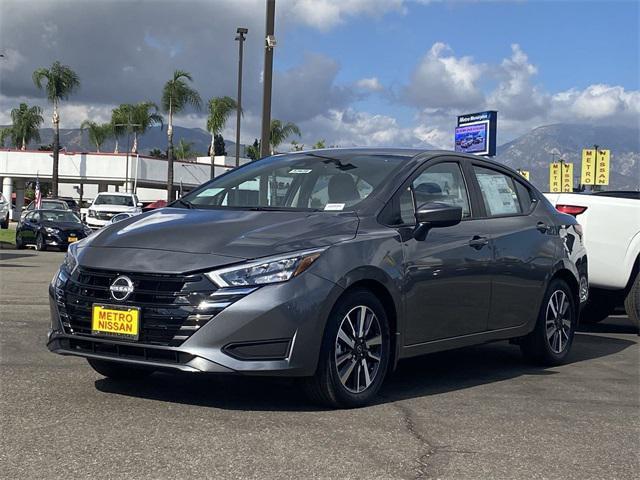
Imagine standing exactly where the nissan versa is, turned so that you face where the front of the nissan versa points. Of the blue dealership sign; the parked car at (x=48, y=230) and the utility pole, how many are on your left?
0

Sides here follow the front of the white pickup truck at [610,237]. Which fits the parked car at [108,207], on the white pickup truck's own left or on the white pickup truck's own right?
on the white pickup truck's own left

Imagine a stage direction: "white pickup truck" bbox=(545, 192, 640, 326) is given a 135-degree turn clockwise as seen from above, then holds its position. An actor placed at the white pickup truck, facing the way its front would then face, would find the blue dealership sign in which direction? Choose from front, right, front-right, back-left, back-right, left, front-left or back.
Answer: back

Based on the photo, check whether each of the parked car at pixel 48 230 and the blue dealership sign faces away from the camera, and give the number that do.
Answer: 0

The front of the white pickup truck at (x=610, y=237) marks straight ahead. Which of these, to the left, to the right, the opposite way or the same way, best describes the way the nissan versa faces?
the opposite way

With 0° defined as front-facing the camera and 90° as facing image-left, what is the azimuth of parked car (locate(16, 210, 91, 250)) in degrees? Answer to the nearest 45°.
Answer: approximately 315°

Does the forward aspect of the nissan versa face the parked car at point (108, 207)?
no

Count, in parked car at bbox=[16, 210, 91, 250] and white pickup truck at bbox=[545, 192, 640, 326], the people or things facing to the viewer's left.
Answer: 0

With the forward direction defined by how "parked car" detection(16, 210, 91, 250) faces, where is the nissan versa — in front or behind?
in front

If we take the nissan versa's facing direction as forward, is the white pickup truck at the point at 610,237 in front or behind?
behind

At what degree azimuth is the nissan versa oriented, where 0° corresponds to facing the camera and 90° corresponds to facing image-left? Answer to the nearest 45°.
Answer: approximately 45°

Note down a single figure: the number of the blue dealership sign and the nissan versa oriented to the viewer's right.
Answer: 0

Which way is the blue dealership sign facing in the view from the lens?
facing the viewer and to the left of the viewer

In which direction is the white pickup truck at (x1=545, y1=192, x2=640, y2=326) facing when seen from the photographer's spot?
facing away from the viewer and to the right of the viewer

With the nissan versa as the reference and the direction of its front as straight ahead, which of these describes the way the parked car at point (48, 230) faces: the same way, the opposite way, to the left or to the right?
to the left

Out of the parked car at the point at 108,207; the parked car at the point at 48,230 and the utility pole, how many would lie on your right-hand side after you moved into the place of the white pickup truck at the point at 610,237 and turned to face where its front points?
0

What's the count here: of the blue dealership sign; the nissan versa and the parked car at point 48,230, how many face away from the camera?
0
